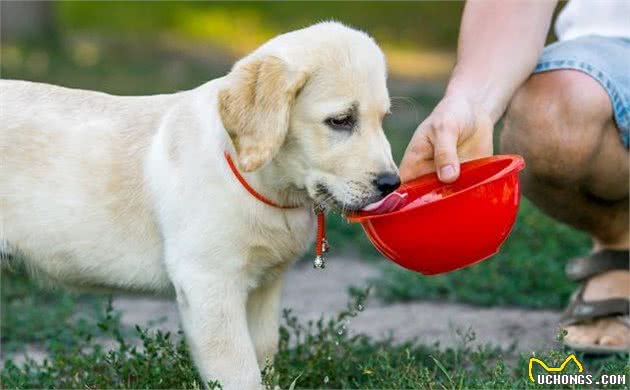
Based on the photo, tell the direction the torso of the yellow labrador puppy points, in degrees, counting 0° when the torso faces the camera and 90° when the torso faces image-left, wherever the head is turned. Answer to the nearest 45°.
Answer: approximately 270°
